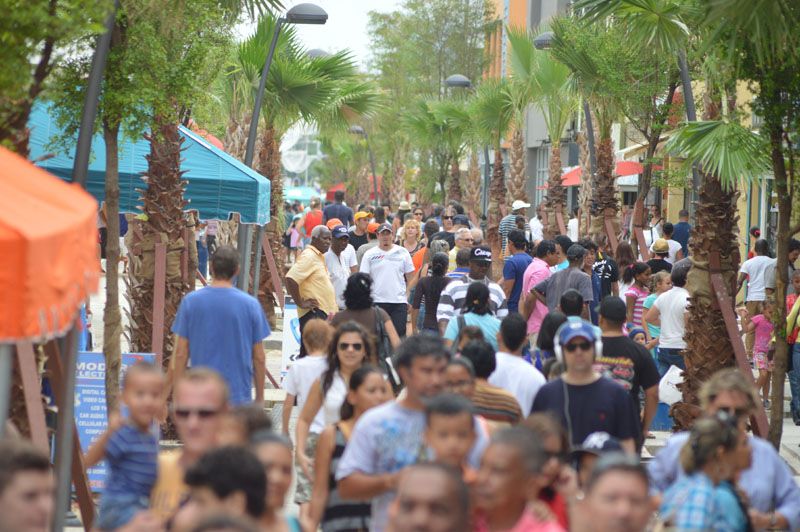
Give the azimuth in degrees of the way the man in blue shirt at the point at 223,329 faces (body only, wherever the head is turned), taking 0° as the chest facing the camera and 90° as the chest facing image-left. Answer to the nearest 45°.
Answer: approximately 180°

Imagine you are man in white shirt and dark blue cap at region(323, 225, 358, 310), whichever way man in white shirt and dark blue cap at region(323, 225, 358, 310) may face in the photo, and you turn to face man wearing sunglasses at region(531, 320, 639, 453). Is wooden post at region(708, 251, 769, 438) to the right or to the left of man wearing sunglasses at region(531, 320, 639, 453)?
left

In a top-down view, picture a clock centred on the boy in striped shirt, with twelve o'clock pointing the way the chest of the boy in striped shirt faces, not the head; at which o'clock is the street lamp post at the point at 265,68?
The street lamp post is roughly at 8 o'clock from the boy in striped shirt.

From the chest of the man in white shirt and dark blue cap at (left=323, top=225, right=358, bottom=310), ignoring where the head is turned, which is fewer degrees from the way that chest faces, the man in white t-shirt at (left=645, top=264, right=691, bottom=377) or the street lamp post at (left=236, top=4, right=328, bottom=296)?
the man in white t-shirt

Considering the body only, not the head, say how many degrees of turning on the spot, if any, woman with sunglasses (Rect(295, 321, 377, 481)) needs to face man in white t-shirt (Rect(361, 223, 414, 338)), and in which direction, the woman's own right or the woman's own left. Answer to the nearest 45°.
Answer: approximately 180°

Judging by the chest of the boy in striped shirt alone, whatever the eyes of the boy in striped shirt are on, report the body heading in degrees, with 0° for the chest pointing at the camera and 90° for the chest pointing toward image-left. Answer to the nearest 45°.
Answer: approximately 315°

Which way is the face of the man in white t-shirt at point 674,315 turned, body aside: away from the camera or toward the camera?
away from the camera

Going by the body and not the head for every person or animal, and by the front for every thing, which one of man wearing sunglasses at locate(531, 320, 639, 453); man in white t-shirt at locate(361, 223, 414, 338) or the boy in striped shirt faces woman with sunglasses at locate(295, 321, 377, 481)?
the man in white t-shirt

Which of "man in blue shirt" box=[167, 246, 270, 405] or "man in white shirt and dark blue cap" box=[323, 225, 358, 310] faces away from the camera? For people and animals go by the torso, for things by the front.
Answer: the man in blue shirt

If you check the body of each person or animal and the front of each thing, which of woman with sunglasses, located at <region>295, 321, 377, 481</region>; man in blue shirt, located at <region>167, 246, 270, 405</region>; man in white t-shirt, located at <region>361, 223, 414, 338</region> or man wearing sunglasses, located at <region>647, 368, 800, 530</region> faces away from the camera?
the man in blue shirt

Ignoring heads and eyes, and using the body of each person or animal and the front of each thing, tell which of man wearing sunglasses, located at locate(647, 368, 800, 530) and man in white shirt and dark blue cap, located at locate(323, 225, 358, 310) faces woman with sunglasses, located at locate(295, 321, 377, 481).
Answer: the man in white shirt and dark blue cap
